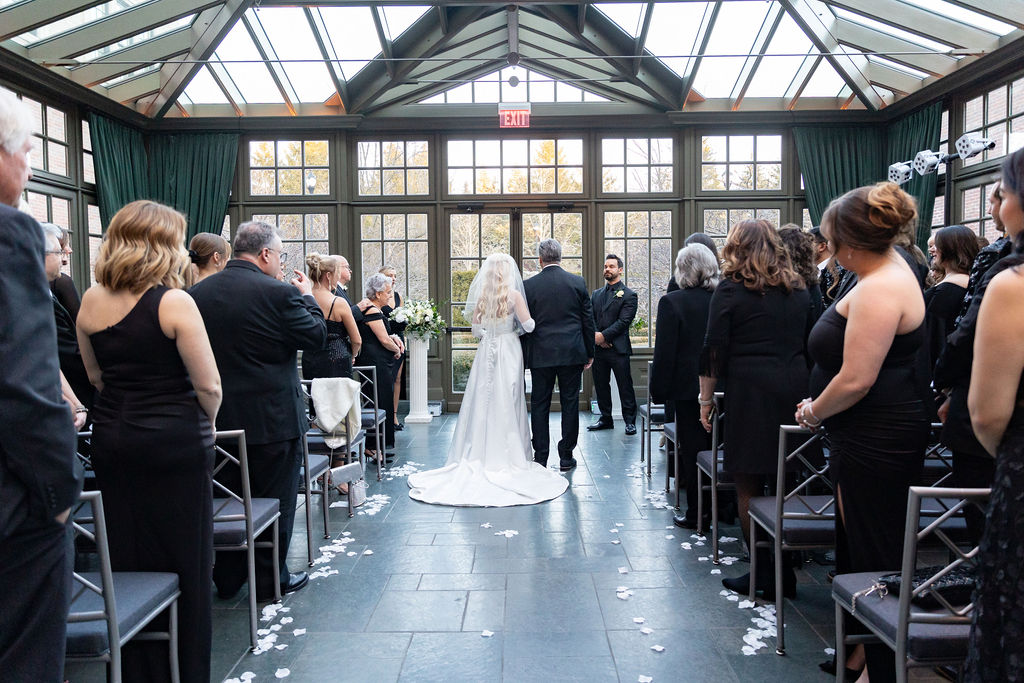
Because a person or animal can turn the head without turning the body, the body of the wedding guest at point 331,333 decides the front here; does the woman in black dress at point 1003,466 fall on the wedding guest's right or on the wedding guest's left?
on the wedding guest's right

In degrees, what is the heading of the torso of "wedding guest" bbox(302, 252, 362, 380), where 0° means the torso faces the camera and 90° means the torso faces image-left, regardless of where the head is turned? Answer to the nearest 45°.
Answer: approximately 225°

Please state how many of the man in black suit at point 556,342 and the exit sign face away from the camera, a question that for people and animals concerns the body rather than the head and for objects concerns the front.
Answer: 1

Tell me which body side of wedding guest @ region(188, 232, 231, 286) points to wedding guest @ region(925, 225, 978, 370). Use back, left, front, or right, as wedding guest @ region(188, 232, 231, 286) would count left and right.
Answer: right

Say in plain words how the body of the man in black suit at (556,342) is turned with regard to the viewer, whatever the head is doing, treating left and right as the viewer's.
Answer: facing away from the viewer

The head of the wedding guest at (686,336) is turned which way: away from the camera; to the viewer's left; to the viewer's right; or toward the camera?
away from the camera

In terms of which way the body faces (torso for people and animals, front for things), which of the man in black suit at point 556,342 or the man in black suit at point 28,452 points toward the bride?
the man in black suit at point 28,452

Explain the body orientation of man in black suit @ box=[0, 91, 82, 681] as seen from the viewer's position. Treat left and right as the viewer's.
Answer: facing away from the viewer and to the right of the viewer

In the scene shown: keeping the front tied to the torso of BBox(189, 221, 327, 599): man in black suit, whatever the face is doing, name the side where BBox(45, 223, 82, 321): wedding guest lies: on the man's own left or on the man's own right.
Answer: on the man's own left

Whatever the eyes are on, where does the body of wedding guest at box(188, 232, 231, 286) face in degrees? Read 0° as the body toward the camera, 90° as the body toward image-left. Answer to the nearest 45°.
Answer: approximately 225°

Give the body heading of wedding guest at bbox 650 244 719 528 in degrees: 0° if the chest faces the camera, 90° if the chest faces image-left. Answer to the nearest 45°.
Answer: approximately 135°

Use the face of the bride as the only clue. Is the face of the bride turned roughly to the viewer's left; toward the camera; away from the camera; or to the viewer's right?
away from the camera

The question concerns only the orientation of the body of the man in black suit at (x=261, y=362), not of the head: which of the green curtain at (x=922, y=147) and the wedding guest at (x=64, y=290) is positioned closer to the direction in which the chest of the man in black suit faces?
the green curtain

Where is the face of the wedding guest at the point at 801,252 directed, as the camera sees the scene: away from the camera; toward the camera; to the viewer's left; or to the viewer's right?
away from the camera
